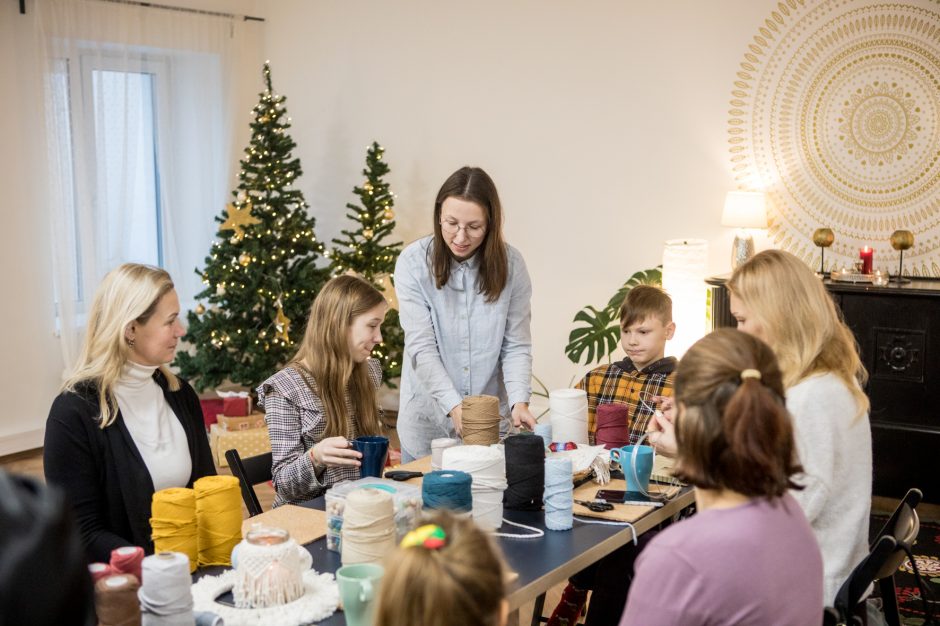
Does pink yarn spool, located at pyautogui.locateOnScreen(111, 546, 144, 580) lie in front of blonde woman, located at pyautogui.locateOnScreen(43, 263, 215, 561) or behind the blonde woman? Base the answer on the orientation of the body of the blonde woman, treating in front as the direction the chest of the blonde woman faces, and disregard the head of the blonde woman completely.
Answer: in front

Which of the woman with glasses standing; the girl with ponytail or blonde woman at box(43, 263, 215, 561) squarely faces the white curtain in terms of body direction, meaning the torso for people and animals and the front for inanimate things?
the girl with ponytail

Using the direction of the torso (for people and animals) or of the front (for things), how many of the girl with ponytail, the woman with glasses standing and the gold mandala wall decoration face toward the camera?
2

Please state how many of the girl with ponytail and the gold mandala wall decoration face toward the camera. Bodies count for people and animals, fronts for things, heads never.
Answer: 1

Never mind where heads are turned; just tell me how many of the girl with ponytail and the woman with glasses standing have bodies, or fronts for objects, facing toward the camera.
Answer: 1

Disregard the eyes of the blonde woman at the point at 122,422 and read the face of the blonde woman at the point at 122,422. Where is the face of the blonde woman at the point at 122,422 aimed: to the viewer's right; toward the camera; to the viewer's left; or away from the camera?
to the viewer's right

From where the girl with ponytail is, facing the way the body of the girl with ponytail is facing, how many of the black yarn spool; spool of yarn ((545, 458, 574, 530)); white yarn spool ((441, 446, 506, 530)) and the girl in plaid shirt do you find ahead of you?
4

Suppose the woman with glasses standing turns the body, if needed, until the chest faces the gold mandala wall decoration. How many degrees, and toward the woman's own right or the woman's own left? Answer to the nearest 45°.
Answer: approximately 135° to the woman's own left

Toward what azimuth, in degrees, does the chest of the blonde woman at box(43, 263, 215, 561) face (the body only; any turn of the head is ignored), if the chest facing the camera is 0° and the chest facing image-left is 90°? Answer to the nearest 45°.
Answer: approximately 315°

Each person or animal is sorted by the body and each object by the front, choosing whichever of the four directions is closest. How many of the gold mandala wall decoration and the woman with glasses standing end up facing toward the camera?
2

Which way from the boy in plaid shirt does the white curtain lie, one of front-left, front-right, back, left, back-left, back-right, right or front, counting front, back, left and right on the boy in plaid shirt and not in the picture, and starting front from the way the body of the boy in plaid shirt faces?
right

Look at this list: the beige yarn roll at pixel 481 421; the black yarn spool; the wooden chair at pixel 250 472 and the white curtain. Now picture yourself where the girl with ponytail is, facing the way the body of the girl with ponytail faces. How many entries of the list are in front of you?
4

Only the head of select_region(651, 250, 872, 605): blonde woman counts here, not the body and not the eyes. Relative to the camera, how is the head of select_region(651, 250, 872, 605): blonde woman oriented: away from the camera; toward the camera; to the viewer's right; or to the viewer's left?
to the viewer's left

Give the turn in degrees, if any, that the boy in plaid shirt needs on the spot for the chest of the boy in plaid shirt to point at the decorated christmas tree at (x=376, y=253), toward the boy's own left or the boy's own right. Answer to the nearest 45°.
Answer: approximately 90° to the boy's own right
